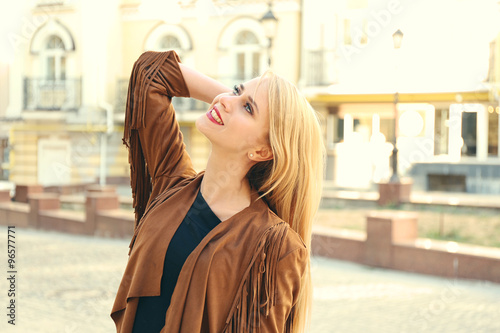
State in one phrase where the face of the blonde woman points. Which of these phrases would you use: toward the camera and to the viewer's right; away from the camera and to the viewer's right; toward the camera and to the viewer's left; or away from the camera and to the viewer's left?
toward the camera and to the viewer's left

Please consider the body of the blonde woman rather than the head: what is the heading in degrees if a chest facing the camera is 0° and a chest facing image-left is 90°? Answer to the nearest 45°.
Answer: approximately 45°
